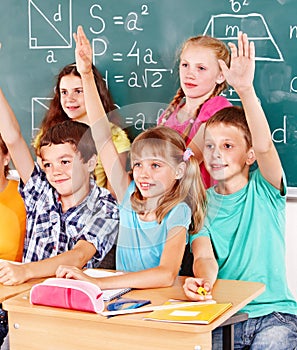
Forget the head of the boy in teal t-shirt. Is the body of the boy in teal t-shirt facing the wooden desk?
yes

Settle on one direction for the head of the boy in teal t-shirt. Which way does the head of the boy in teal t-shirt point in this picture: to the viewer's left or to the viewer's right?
to the viewer's left

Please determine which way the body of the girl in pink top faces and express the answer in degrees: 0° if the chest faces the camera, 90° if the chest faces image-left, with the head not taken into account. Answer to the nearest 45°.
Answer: approximately 45°

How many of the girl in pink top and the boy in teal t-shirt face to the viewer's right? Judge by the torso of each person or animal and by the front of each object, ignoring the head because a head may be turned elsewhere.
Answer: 0

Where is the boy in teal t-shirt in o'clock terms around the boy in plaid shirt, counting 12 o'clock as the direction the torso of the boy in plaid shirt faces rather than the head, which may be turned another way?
The boy in teal t-shirt is roughly at 8 o'clock from the boy in plaid shirt.

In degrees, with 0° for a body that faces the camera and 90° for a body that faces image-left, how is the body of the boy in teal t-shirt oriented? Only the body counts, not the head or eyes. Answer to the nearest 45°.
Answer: approximately 45°

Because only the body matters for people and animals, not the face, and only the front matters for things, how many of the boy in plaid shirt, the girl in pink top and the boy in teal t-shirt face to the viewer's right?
0
